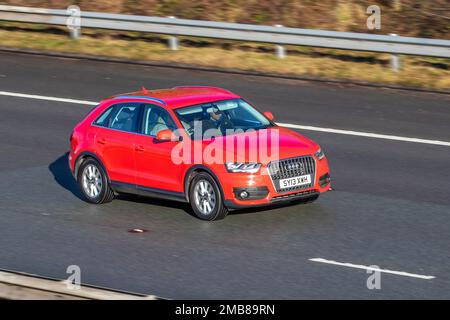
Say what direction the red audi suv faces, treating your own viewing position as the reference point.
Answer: facing the viewer and to the right of the viewer

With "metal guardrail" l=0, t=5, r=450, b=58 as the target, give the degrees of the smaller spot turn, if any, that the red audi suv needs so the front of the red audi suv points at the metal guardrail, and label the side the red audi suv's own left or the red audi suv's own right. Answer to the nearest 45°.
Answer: approximately 135° to the red audi suv's own left

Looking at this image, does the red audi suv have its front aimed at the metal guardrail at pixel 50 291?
no
